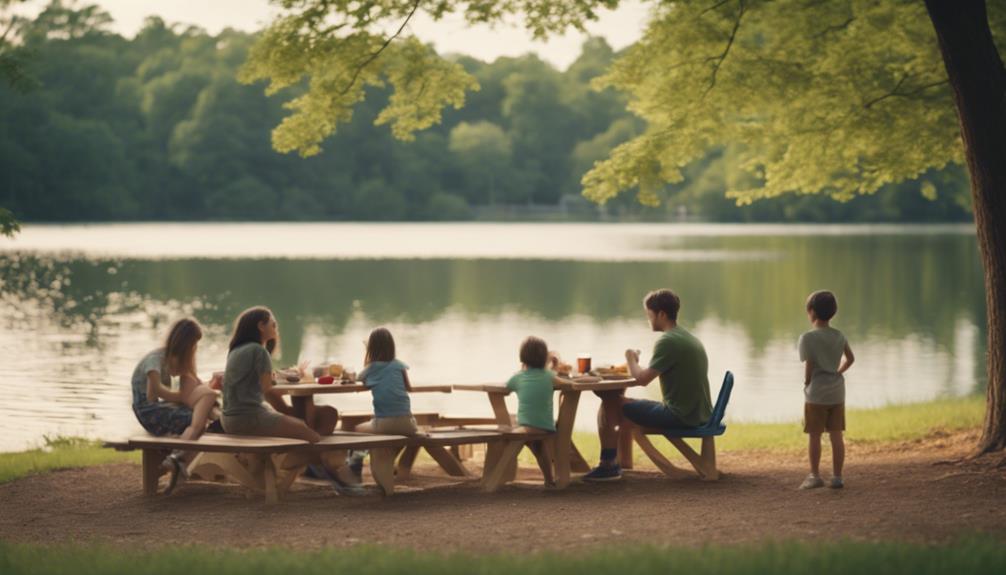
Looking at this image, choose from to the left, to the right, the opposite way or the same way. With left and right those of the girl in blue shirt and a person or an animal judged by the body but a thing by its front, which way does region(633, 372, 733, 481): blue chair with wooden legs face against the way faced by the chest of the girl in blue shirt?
to the left

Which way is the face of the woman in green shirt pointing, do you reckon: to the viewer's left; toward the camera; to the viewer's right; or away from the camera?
to the viewer's right

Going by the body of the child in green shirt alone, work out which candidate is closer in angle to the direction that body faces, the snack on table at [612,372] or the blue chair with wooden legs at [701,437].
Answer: the snack on table

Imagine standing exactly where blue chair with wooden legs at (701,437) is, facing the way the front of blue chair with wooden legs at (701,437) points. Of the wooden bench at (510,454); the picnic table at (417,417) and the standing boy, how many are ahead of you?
2

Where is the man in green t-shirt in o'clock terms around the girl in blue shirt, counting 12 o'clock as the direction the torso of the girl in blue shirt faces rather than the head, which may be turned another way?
The man in green t-shirt is roughly at 3 o'clock from the girl in blue shirt.

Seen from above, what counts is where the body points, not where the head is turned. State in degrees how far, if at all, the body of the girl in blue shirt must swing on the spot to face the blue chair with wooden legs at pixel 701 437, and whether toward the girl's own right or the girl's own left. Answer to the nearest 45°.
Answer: approximately 90° to the girl's own right

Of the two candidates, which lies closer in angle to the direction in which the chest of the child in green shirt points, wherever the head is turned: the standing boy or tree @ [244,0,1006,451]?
the tree

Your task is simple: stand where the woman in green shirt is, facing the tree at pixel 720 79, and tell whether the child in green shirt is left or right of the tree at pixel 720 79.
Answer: right

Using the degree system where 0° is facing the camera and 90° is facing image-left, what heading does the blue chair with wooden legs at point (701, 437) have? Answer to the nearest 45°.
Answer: approximately 90°

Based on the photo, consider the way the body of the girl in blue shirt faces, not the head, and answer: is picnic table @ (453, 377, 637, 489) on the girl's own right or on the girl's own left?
on the girl's own right

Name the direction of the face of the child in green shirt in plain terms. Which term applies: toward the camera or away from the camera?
away from the camera

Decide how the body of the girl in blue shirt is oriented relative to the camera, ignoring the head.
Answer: away from the camera

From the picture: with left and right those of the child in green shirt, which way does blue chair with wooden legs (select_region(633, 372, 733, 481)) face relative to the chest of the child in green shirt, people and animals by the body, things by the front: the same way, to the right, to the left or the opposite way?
to the left

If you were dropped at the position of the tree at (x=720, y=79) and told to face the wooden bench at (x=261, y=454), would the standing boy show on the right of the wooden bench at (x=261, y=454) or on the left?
left

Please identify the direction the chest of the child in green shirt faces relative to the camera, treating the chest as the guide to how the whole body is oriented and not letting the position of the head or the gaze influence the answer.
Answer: away from the camera

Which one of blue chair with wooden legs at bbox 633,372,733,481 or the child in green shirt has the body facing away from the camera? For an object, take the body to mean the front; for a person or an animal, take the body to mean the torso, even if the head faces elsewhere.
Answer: the child in green shirt
